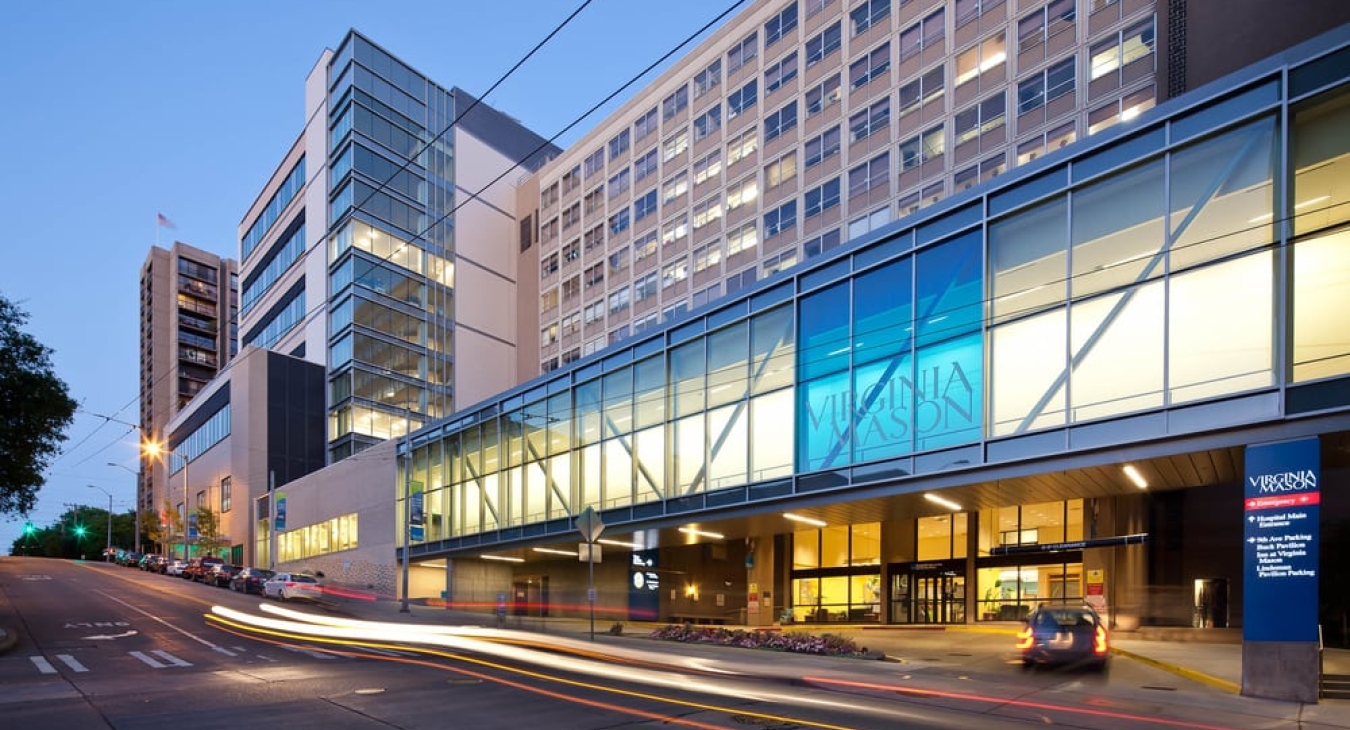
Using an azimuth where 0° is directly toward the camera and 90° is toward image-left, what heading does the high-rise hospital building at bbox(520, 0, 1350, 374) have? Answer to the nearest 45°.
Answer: approximately 45°

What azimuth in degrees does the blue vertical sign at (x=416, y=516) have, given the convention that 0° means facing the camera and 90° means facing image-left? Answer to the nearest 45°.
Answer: approximately 0°

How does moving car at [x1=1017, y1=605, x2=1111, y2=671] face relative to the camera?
away from the camera
